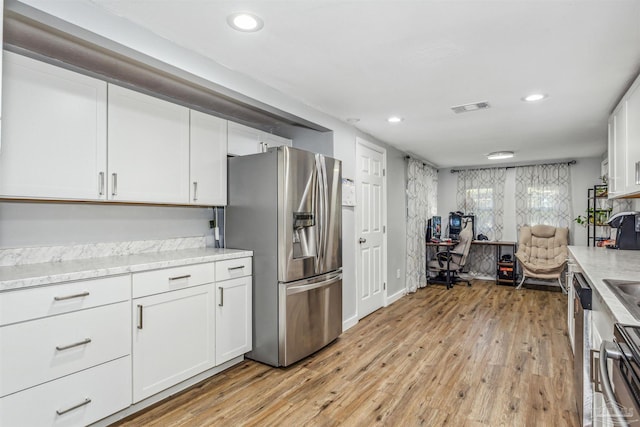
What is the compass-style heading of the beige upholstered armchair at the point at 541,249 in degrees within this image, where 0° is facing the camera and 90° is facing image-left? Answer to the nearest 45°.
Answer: approximately 0°

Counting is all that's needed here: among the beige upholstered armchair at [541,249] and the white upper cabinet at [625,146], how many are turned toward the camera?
1

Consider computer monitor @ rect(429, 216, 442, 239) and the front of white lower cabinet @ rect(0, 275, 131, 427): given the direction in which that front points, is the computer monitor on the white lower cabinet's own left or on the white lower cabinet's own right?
on the white lower cabinet's own left

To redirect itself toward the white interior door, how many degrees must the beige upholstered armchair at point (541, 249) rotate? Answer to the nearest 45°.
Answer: approximately 45° to its right

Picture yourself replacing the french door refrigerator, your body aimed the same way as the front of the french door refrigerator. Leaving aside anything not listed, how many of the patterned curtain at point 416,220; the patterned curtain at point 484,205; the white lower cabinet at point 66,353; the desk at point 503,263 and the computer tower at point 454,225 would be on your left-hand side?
4

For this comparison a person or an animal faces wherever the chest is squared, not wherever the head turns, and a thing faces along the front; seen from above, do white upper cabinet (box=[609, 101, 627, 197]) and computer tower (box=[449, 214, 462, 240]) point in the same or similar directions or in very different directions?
very different directions

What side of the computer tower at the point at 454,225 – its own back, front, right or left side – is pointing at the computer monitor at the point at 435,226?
right

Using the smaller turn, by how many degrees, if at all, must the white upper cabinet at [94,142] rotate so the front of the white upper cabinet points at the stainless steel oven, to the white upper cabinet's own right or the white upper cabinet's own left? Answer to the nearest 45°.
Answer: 0° — it already faces it

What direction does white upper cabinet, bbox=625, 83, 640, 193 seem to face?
to the viewer's left

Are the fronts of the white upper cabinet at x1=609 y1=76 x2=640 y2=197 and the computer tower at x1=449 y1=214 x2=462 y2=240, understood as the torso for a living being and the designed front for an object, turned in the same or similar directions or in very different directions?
very different directions
